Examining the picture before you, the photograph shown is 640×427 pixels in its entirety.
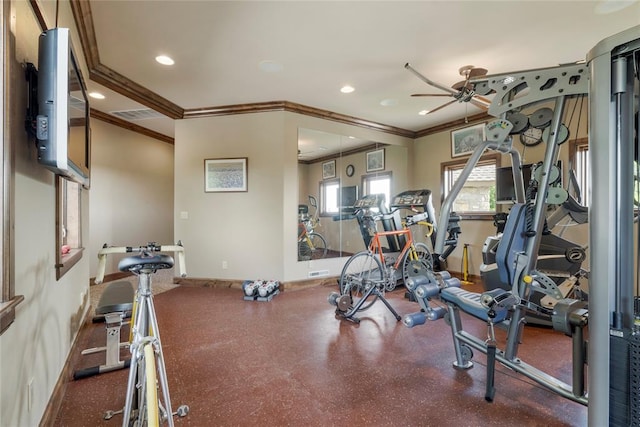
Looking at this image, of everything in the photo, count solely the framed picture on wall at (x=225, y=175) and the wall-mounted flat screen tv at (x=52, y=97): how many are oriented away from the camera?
0

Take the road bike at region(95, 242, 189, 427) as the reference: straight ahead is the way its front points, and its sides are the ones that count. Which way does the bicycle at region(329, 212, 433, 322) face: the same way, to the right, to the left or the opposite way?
to the right

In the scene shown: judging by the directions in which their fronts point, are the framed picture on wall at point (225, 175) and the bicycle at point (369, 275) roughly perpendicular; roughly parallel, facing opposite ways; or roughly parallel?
roughly perpendicular

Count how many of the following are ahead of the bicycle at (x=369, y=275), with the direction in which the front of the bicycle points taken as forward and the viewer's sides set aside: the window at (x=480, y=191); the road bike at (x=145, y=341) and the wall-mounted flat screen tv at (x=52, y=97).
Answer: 1

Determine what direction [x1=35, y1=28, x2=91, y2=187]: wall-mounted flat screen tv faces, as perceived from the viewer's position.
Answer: facing to the right of the viewer

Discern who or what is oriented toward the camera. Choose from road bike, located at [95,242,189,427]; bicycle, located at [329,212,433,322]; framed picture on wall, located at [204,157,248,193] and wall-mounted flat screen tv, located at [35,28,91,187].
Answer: the framed picture on wall

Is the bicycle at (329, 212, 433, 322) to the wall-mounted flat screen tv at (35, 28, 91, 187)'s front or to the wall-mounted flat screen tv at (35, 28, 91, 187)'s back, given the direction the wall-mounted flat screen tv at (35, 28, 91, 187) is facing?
to the front

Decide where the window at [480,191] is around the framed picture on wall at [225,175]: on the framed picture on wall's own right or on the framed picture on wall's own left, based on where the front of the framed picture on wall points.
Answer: on the framed picture on wall's own left

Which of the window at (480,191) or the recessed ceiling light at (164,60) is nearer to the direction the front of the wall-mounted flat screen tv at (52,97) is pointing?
the window

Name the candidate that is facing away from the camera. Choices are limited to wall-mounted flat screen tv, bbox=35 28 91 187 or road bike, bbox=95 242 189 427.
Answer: the road bike

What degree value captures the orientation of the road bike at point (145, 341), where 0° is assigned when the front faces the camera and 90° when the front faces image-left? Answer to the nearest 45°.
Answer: approximately 180°
